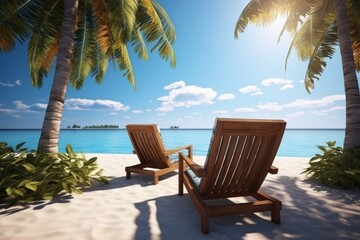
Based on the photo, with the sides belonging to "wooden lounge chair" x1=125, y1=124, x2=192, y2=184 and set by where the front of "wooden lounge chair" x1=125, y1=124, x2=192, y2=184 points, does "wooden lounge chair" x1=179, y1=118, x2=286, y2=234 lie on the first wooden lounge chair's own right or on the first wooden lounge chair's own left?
on the first wooden lounge chair's own right

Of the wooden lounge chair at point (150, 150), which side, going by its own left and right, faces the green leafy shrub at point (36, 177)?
back

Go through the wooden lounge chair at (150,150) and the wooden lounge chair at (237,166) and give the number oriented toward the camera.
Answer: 0

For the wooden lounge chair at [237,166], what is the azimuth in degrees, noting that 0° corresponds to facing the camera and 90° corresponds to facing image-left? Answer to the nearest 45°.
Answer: approximately 135°

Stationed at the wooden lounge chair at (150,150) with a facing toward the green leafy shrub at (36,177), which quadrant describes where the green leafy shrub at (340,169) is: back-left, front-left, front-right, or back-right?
back-left

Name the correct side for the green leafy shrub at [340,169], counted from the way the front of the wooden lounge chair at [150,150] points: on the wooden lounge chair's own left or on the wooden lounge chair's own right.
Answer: on the wooden lounge chair's own right

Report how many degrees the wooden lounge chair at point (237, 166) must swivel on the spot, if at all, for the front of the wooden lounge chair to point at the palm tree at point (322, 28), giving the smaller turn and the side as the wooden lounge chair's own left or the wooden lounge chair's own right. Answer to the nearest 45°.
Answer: approximately 90° to the wooden lounge chair's own right

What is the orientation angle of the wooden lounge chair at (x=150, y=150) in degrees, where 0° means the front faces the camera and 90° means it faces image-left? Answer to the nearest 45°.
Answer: approximately 225°

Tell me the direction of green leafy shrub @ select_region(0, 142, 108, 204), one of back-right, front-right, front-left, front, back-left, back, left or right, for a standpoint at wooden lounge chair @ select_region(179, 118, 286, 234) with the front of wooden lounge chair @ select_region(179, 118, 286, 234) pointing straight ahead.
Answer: front-left

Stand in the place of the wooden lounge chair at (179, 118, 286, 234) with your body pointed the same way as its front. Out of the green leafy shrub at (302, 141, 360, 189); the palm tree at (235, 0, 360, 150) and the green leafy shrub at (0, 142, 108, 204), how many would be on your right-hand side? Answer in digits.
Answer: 2

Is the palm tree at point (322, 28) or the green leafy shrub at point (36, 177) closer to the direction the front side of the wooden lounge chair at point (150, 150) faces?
the palm tree

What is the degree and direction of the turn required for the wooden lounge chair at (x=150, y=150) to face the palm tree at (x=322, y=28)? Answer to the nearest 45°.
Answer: approximately 45° to its right

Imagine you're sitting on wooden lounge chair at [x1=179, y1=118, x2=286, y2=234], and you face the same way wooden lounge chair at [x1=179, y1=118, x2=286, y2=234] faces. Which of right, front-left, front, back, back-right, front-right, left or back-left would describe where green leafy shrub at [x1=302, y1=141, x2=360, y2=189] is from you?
right
